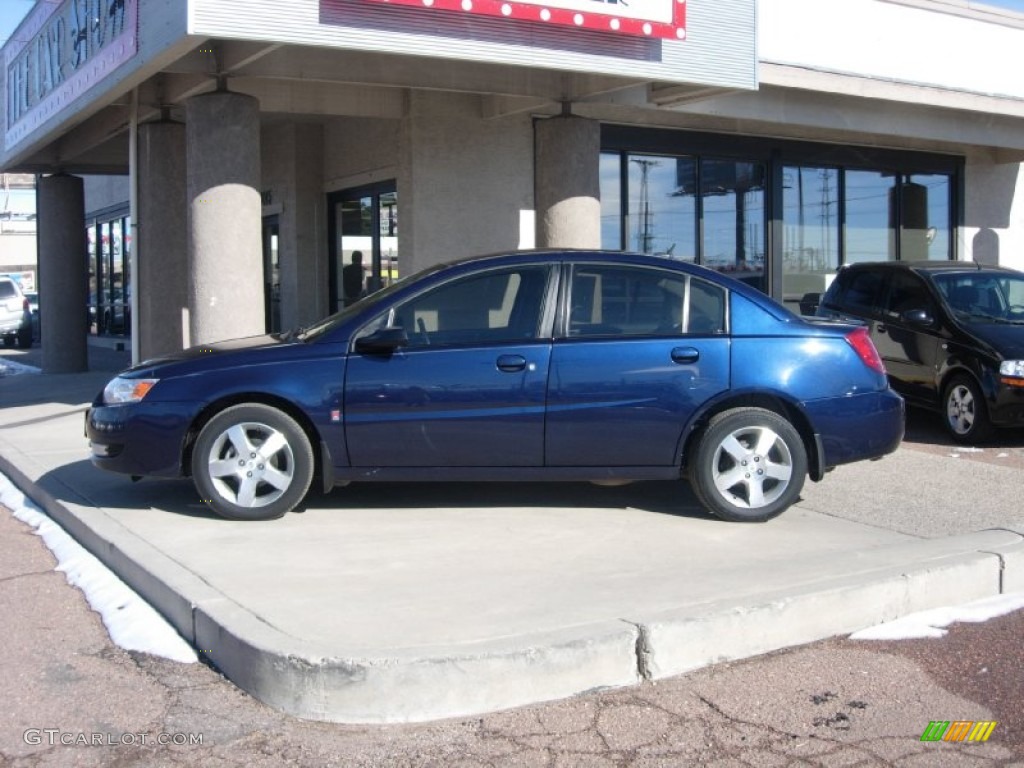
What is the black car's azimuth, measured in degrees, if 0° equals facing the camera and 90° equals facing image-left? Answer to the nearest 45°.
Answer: approximately 315°

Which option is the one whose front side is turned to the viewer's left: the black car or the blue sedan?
the blue sedan

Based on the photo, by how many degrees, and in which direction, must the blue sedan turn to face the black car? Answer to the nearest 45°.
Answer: approximately 135° to its right

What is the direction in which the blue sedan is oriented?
to the viewer's left
